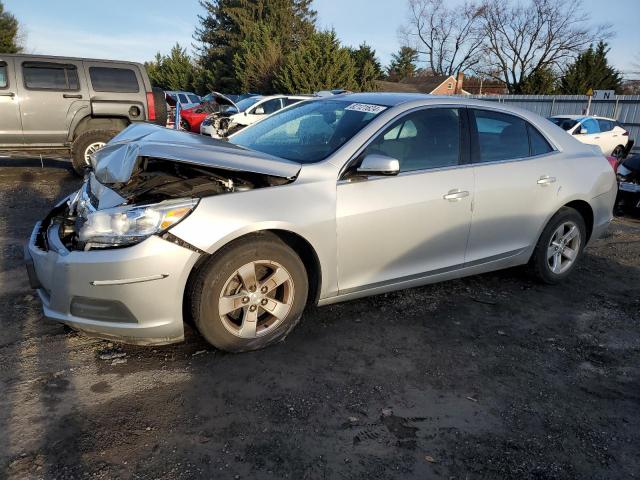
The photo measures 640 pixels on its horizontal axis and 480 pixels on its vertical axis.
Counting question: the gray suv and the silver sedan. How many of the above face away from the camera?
0

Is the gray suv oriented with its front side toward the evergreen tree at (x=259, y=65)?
no

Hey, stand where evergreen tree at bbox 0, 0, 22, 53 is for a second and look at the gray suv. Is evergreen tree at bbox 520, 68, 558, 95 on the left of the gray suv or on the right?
left

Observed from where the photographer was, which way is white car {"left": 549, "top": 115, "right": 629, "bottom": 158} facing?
facing the viewer and to the left of the viewer

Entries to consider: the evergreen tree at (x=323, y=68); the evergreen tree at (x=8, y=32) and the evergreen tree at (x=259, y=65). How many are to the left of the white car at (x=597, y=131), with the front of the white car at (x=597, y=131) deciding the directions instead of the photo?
0

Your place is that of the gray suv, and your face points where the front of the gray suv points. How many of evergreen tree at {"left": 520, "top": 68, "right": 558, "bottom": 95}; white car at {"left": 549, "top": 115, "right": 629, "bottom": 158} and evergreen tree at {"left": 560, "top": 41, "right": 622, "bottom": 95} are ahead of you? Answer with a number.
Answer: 0

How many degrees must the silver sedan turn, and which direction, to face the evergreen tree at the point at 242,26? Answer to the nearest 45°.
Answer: approximately 135° to its right

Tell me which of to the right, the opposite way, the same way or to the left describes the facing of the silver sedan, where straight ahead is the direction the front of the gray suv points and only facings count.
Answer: the same way

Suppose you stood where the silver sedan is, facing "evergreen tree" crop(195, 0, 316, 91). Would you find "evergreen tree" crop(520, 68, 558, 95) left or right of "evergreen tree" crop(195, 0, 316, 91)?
right

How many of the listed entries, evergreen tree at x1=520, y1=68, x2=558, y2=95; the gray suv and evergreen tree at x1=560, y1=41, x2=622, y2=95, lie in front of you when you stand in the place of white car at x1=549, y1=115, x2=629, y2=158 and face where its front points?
1

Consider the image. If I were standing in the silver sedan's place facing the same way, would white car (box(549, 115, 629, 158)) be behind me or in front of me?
behind

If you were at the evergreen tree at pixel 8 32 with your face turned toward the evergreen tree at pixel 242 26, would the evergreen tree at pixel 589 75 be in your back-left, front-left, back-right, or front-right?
front-right

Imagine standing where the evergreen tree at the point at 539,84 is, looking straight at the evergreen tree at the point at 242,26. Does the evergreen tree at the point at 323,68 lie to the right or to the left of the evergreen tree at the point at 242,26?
left

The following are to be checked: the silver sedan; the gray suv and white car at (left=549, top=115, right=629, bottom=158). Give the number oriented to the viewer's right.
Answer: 0

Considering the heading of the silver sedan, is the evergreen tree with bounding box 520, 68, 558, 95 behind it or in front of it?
behind

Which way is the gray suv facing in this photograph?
to the viewer's left
